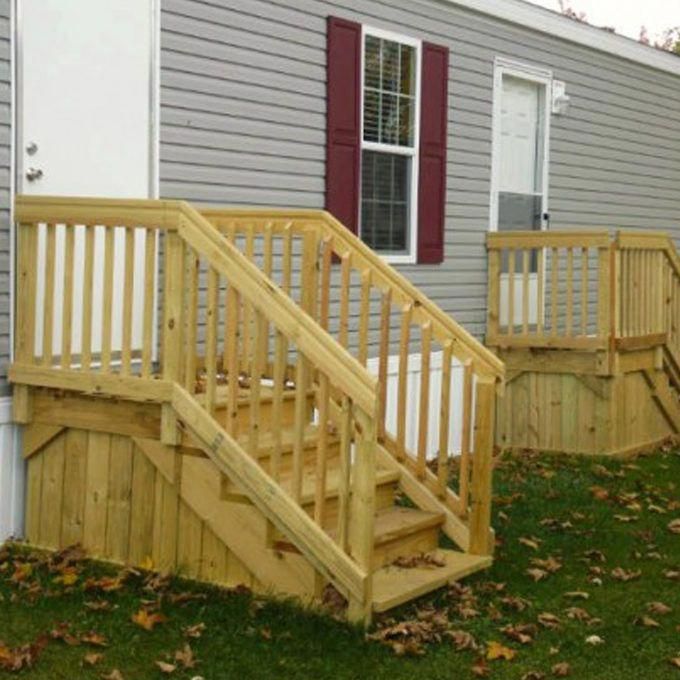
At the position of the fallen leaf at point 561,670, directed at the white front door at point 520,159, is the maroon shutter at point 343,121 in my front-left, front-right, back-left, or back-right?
front-left

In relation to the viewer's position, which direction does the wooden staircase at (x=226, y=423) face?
facing the viewer and to the right of the viewer

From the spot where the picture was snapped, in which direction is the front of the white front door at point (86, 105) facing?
facing the viewer

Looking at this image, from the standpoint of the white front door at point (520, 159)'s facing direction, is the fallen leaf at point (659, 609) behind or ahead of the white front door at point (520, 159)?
ahead

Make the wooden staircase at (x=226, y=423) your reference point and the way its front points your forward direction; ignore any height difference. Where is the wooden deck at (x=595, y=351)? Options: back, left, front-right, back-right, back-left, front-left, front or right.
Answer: left

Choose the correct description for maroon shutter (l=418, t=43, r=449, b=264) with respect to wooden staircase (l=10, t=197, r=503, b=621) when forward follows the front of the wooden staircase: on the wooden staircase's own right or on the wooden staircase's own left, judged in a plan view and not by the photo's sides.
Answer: on the wooden staircase's own left

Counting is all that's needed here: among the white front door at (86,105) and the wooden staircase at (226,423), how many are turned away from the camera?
0

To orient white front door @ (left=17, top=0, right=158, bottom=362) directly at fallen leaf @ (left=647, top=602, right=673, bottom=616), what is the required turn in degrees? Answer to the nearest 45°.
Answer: approximately 45° to its left

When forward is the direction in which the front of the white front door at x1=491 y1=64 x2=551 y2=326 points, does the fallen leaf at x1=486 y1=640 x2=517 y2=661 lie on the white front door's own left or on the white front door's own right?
on the white front door's own right

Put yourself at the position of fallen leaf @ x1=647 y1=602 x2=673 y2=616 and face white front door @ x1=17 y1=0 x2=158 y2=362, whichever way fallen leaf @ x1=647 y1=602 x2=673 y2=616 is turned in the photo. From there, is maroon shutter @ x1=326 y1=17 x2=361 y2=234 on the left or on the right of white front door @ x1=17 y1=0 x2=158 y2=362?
right

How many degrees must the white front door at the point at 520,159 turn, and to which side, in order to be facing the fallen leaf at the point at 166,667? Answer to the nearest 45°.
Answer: approximately 45° to its right

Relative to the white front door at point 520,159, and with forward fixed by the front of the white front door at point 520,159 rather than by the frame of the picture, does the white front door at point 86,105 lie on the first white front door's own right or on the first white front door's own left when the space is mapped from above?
on the first white front door's own right

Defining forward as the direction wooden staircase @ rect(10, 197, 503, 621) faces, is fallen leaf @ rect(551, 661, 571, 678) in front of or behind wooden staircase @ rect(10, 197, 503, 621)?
in front

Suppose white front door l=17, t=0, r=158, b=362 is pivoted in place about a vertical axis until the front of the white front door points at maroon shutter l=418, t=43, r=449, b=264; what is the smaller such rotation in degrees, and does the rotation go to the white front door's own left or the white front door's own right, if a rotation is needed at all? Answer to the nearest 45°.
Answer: approximately 135° to the white front door's own left
